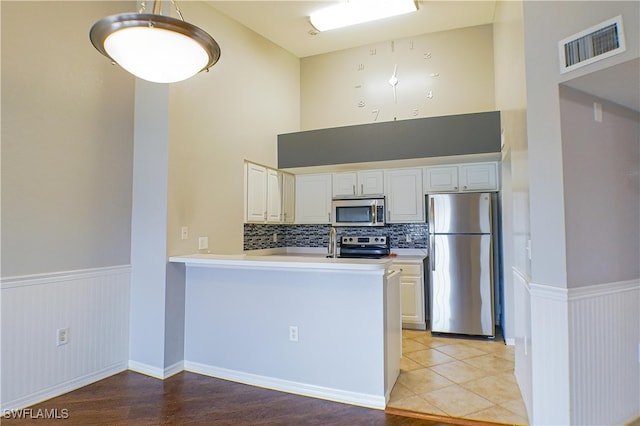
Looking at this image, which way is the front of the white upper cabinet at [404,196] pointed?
toward the camera

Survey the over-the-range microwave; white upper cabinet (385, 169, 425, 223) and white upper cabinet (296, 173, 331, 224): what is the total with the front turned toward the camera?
3

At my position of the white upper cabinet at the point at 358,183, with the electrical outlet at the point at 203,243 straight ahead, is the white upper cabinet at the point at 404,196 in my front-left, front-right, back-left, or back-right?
back-left

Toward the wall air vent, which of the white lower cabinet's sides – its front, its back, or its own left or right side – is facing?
front

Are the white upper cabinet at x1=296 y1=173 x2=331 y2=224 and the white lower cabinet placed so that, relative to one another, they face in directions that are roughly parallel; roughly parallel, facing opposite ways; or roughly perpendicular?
roughly parallel

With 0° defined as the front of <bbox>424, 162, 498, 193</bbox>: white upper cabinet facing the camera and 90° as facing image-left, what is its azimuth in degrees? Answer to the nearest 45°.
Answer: approximately 0°

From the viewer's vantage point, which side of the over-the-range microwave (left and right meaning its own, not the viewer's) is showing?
front

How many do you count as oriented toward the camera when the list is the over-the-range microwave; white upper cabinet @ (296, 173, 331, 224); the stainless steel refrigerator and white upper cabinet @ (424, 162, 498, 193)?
4

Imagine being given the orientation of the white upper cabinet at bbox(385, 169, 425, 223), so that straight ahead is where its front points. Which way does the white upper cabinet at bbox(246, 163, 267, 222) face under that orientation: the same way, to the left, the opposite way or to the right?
to the left

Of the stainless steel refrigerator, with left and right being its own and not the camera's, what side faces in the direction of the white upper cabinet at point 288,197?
right

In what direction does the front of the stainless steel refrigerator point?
toward the camera
